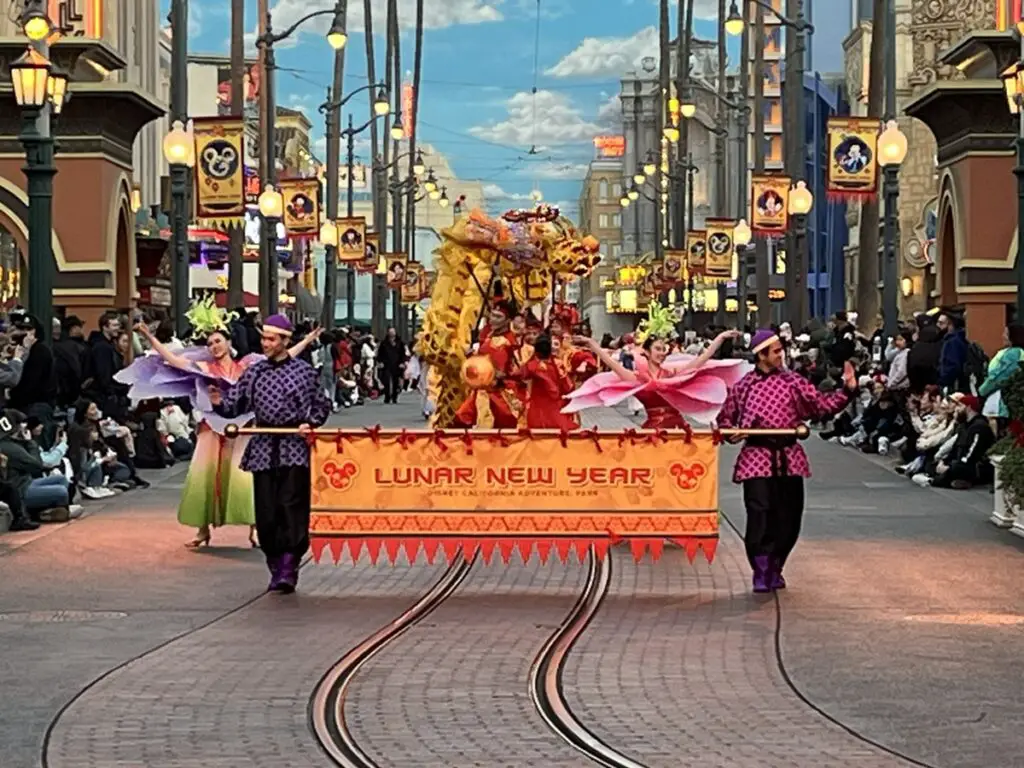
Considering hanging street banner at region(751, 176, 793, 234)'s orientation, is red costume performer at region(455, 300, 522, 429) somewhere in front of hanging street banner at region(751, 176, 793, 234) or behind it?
in front

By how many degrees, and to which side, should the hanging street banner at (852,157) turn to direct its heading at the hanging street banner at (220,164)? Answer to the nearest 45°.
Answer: approximately 90° to its right

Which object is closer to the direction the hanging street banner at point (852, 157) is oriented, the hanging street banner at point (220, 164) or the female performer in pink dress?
the female performer in pink dress

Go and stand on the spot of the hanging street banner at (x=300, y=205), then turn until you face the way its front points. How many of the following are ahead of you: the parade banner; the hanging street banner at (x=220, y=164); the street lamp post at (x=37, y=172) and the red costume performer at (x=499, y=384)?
4

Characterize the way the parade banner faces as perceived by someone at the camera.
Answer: facing the viewer

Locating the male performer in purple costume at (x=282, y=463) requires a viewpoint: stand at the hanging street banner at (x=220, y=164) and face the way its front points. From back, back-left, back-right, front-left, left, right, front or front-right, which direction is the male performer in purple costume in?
front

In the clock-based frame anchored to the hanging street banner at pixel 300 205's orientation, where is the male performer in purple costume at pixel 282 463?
The male performer in purple costume is roughly at 12 o'clock from the hanging street banner.

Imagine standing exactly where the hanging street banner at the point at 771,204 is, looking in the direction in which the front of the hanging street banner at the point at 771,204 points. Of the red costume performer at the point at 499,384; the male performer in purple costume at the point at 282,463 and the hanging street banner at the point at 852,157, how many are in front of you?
3

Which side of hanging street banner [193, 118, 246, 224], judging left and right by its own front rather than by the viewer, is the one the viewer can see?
front

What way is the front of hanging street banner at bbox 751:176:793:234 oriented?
toward the camera

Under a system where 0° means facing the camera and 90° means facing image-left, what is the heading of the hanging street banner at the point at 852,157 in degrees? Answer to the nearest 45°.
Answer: approximately 0°

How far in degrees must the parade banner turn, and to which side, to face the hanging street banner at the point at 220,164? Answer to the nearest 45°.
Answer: approximately 180°

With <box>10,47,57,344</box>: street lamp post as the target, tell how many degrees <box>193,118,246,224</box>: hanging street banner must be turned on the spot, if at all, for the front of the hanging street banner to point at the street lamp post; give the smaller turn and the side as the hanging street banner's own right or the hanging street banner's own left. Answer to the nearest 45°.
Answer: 0° — it already faces it

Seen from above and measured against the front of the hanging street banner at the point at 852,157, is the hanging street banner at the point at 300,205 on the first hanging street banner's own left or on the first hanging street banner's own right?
on the first hanging street banner's own right
